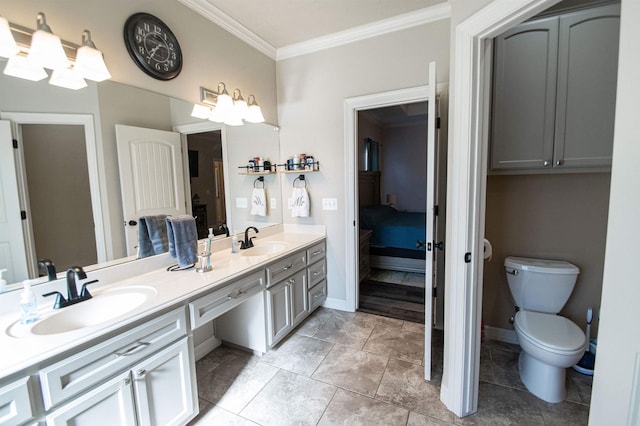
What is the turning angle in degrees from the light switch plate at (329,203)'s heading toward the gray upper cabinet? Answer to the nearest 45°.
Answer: approximately 45° to its left

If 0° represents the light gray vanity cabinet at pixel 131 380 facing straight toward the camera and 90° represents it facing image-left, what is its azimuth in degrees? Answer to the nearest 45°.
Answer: approximately 315°

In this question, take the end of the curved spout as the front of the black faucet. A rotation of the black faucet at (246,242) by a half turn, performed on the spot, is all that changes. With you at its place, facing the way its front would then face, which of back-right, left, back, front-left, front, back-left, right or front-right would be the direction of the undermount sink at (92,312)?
left

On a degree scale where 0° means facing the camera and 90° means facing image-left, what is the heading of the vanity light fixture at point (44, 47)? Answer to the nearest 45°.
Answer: approximately 315°

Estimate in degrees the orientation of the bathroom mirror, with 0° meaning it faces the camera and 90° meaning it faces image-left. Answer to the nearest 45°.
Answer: approximately 315°

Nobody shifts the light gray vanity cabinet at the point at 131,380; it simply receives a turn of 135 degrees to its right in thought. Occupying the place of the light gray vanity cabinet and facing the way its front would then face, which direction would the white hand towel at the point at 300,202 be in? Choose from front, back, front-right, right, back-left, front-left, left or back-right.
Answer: back-right

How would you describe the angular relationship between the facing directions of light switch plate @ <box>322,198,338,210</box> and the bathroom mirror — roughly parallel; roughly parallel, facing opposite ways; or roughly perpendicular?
roughly perpendicular

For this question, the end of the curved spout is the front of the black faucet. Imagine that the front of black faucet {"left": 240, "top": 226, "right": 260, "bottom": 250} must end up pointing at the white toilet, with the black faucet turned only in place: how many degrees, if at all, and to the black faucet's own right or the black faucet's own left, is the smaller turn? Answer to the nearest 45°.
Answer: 0° — it already faces it

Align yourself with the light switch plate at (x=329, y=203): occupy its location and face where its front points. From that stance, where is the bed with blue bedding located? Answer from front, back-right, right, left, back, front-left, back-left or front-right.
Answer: back-left

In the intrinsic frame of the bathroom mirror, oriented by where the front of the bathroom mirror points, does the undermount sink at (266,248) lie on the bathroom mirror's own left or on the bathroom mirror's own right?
on the bathroom mirror's own left

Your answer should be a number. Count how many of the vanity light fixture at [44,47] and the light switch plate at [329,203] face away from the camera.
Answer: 0

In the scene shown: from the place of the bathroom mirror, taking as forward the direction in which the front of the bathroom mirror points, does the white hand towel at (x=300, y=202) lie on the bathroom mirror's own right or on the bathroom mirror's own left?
on the bathroom mirror's own left

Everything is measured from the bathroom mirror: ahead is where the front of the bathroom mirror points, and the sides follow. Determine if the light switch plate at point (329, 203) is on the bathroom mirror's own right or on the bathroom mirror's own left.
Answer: on the bathroom mirror's own left

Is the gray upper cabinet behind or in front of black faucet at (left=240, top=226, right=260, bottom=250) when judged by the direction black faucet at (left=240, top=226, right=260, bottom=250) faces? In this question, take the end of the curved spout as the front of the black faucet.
in front

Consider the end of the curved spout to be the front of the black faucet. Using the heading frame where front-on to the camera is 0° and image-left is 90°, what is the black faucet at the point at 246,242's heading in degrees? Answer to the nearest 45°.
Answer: approximately 315°
